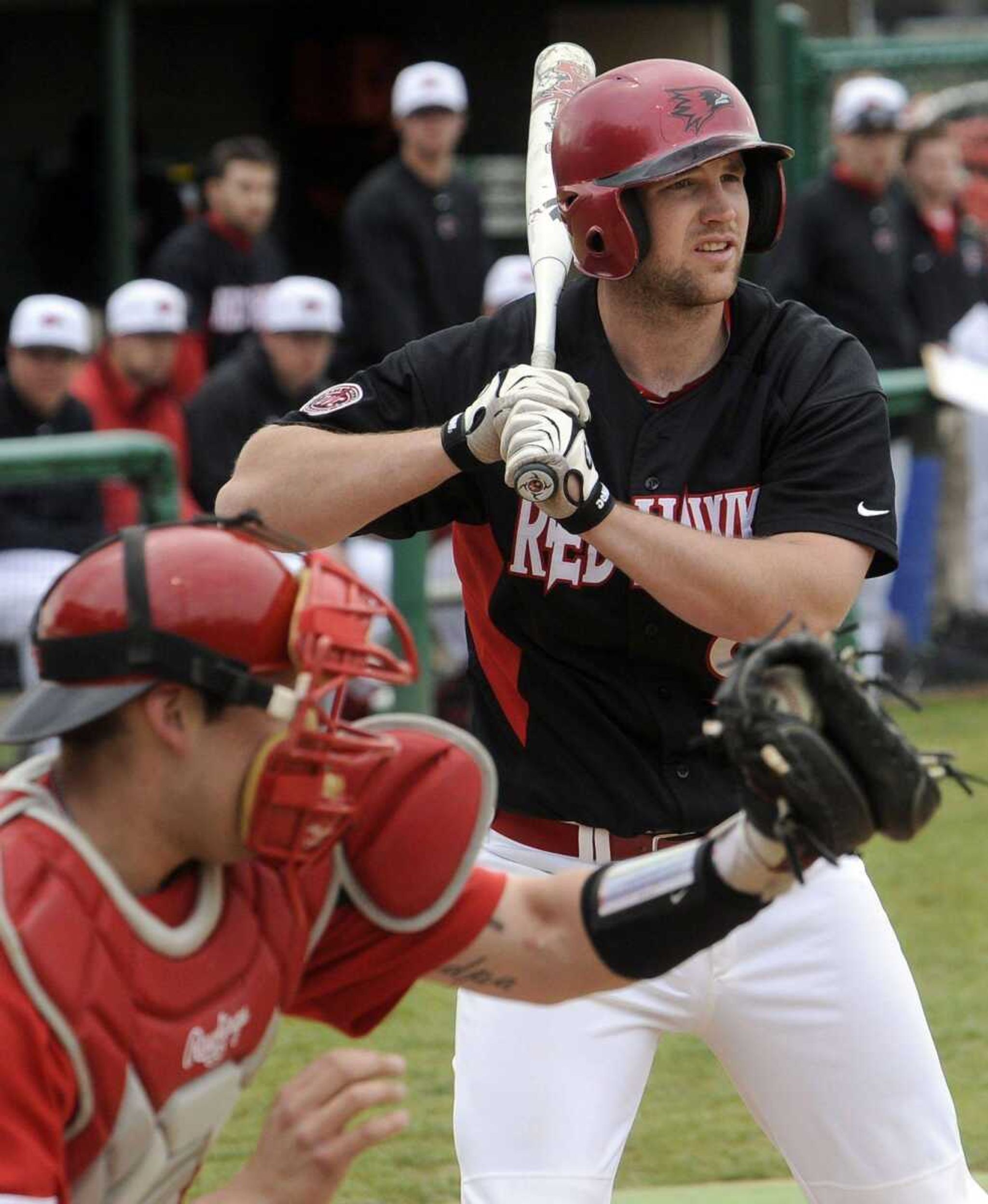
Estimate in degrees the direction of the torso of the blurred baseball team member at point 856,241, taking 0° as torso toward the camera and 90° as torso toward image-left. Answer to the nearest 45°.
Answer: approximately 315°

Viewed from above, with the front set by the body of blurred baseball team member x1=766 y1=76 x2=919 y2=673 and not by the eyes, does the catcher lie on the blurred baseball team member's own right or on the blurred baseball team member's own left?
on the blurred baseball team member's own right

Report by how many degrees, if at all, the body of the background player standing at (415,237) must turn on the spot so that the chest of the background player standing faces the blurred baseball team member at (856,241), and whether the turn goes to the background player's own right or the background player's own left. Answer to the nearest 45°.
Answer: approximately 45° to the background player's own left

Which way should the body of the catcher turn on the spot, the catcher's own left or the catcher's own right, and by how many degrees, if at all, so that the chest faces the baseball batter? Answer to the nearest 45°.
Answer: approximately 90° to the catcher's own left

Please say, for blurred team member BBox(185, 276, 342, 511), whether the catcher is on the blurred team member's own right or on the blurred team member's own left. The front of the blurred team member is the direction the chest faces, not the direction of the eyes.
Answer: on the blurred team member's own right

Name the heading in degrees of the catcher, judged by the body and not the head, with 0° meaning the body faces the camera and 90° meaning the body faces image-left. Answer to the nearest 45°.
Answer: approximately 315°

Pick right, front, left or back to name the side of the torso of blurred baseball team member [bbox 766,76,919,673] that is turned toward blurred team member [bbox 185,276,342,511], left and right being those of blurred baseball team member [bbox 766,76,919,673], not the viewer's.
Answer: right

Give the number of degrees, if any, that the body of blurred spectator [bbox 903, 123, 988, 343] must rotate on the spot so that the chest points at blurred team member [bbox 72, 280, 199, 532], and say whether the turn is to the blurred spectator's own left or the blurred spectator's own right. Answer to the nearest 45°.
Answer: approximately 45° to the blurred spectator's own right

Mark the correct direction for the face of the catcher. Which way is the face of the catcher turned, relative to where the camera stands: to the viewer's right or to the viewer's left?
to the viewer's right
